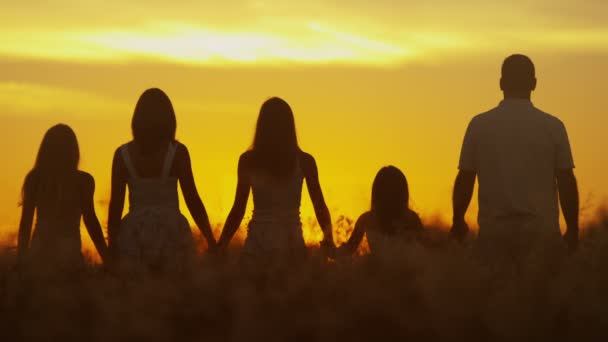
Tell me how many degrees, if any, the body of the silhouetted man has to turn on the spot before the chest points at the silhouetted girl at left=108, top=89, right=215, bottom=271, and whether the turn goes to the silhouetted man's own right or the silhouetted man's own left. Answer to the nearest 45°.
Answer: approximately 90° to the silhouetted man's own left

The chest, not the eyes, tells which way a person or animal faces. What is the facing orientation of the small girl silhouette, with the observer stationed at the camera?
facing away from the viewer

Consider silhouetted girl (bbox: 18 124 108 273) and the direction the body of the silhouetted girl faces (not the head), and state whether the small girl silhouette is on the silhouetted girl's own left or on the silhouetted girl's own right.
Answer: on the silhouetted girl's own right

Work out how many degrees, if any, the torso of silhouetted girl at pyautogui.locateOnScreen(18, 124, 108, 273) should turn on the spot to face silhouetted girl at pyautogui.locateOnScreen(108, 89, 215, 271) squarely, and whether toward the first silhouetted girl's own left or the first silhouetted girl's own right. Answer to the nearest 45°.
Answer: approximately 135° to the first silhouetted girl's own right

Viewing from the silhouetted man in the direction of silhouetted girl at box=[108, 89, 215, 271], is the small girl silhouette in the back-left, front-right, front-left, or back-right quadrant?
front-right

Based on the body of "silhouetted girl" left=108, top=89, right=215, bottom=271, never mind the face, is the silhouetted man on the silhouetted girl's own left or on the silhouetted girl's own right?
on the silhouetted girl's own right

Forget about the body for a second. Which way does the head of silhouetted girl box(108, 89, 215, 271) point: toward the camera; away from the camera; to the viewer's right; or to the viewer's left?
away from the camera

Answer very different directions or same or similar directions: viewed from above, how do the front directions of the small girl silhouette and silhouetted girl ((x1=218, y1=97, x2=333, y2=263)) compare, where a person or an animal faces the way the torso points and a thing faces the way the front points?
same or similar directions

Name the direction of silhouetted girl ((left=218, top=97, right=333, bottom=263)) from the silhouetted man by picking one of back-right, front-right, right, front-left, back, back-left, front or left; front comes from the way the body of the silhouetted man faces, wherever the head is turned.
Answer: left

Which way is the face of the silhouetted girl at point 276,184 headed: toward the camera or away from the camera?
away from the camera

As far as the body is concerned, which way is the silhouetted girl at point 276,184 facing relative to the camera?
away from the camera

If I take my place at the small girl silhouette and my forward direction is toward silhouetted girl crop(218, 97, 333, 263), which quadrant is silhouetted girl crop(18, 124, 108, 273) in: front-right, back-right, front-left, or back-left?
front-right

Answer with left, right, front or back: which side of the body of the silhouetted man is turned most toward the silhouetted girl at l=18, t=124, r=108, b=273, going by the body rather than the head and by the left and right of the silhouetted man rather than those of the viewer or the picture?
left

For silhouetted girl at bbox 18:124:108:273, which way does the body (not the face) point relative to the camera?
away from the camera

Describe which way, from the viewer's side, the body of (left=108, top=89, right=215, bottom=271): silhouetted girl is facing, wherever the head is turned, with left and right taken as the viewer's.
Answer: facing away from the viewer

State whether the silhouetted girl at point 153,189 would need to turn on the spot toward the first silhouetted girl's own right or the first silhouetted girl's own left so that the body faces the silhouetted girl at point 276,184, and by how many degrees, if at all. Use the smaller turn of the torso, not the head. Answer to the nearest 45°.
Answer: approximately 90° to the first silhouetted girl's own right

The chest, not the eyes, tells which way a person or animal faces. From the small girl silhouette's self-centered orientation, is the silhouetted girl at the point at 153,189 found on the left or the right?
on its left

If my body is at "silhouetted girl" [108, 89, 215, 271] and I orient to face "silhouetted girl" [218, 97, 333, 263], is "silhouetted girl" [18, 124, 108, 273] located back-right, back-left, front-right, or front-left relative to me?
back-left

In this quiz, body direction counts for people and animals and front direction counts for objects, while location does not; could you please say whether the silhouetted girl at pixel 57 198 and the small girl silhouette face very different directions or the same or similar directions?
same or similar directions

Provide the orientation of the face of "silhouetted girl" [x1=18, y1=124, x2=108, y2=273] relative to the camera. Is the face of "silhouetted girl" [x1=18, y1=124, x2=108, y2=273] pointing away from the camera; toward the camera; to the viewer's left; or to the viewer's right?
away from the camera
